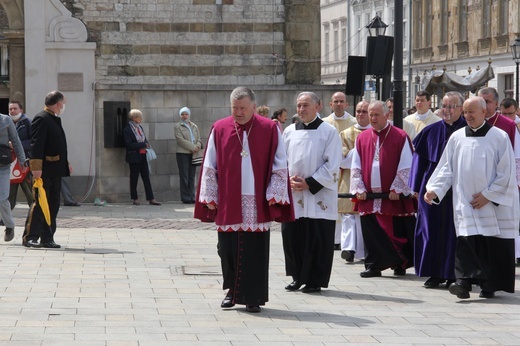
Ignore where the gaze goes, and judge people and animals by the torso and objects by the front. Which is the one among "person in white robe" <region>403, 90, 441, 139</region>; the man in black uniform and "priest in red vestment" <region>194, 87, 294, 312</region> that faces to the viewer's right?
the man in black uniform

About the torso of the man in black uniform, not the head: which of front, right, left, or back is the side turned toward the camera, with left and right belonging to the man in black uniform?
right

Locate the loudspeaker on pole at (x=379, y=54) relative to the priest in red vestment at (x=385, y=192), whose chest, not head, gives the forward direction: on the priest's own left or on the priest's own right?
on the priest's own right

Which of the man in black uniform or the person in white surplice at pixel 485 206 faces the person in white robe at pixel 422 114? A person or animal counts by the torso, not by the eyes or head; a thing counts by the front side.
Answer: the man in black uniform

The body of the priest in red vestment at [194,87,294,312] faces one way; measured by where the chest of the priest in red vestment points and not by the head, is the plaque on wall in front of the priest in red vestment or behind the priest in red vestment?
behind

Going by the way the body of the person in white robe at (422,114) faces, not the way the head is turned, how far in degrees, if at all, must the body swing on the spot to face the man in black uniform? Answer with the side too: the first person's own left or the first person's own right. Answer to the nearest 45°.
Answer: approximately 45° to the first person's own right

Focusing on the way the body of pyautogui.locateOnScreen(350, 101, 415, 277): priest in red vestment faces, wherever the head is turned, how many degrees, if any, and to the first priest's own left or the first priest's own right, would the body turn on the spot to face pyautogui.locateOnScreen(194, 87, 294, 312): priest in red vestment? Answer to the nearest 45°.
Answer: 0° — they already face them

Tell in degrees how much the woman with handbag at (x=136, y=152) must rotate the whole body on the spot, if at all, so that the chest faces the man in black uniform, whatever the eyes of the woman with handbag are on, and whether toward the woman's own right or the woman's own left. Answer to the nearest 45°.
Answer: approximately 45° to the woman's own right

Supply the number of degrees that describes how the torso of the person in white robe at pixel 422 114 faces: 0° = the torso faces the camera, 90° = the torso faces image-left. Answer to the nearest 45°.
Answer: approximately 45°
